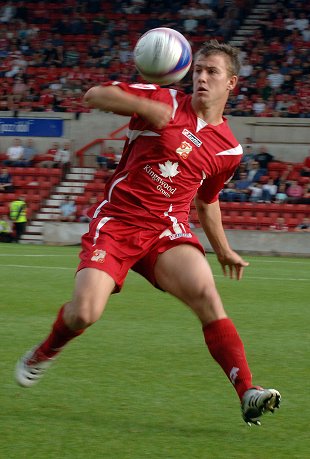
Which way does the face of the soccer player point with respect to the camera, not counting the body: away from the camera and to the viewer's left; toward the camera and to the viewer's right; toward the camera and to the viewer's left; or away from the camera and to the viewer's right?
toward the camera and to the viewer's left

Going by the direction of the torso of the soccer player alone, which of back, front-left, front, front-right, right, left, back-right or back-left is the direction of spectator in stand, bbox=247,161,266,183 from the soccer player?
back

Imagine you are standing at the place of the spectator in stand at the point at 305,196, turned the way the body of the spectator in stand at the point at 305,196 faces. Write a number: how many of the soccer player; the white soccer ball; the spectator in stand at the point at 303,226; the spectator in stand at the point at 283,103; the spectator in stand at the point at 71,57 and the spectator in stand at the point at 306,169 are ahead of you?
3

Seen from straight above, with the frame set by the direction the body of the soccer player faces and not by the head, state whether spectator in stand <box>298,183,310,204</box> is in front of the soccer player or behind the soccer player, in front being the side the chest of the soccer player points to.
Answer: behind

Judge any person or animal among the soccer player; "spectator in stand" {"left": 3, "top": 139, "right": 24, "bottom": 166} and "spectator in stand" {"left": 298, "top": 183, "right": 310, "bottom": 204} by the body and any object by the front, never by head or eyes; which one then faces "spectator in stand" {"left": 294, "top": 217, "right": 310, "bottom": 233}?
"spectator in stand" {"left": 298, "top": 183, "right": 310, "bottom": 204}

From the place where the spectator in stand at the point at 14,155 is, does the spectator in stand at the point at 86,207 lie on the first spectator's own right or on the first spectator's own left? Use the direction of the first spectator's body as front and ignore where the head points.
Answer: on the first spectator's own left

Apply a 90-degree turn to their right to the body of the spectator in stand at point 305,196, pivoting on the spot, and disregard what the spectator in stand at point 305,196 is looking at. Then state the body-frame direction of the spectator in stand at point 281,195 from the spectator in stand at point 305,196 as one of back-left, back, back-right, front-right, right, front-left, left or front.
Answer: front

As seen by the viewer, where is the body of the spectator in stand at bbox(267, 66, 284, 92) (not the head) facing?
toward the camera

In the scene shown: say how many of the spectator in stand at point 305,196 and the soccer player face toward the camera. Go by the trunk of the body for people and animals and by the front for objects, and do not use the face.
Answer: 2

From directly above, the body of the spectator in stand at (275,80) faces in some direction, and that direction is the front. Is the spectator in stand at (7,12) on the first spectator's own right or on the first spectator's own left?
on the first spectator's own right

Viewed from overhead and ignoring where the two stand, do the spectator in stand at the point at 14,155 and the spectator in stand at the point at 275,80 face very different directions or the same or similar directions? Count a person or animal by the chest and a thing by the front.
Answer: same or similar directions

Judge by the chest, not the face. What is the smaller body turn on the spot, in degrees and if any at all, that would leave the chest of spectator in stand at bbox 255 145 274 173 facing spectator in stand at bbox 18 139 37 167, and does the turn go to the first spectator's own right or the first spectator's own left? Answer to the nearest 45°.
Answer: approximately 90° to the first spectator's own right

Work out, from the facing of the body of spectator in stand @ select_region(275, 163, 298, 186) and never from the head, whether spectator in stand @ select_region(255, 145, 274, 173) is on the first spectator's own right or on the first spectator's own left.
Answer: on the first spectator's own right

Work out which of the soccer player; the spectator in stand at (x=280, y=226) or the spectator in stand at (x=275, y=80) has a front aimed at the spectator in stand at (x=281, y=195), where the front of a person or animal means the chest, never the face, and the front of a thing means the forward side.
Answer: the spectator in stand at (x=275, y=80)

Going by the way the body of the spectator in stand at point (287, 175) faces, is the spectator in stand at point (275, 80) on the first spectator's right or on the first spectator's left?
on the first spectator's right

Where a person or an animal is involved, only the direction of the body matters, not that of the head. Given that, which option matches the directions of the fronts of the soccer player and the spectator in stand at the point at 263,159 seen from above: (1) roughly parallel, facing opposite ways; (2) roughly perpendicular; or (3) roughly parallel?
roughly parallel

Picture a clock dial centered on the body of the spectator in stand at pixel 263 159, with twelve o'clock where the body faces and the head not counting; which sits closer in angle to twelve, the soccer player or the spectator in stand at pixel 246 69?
the soccer player

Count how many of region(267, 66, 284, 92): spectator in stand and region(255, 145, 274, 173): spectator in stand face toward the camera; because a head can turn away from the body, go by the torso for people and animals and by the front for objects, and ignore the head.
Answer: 2

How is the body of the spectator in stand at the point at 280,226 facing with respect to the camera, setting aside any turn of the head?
toward the camera

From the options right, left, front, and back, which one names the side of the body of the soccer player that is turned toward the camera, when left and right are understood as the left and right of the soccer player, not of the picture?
front

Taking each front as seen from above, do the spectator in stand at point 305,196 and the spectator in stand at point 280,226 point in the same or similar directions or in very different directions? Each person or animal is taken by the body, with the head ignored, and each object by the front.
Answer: same or similar directions
